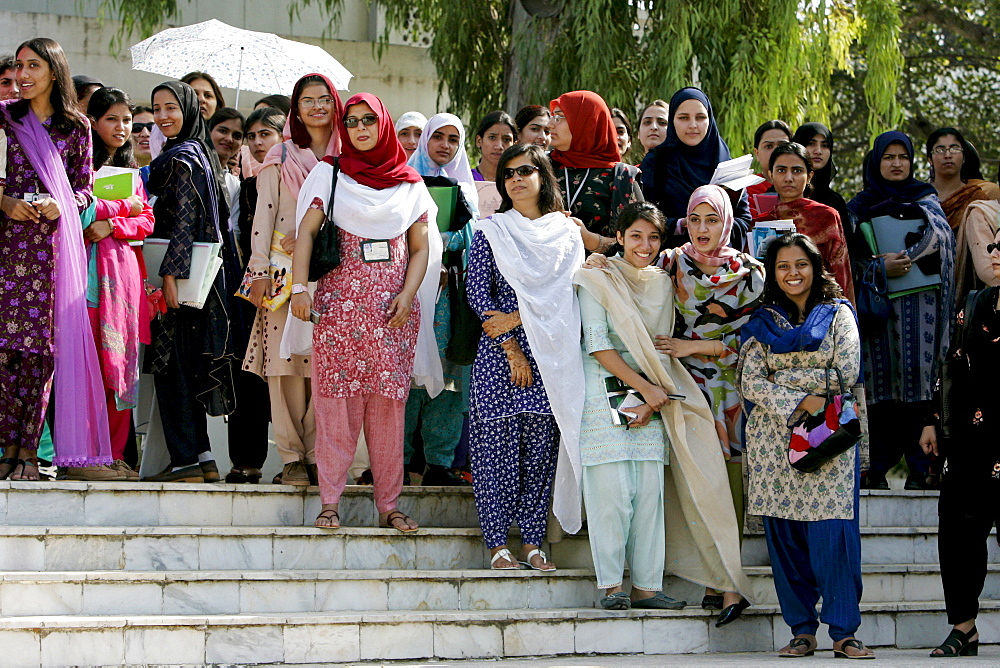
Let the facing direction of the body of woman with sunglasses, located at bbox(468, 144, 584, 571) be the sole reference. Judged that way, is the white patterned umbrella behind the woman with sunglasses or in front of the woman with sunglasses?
behind

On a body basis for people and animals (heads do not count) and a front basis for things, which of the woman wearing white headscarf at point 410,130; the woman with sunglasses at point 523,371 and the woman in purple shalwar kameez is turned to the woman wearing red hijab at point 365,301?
the woman wearing white headscarf

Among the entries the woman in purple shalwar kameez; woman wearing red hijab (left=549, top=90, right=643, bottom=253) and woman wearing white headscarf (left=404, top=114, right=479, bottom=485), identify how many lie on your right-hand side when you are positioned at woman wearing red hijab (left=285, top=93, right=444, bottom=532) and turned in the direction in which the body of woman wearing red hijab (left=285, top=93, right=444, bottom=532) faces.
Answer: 1

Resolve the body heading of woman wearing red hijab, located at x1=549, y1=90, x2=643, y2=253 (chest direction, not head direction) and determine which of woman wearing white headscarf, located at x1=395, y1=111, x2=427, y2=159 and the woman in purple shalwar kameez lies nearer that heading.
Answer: the woman in purple shalwar kameez

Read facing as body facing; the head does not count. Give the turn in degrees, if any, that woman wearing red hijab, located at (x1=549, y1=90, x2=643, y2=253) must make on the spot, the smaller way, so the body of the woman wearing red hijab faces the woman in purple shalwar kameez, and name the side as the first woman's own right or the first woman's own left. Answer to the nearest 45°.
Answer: approximately 45° to the first woman's own right

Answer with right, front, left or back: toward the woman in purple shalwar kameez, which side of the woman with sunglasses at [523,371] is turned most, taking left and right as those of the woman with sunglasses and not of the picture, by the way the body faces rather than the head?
right

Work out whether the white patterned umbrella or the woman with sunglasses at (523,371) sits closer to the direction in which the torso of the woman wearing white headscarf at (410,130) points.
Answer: the woman with sunglasses

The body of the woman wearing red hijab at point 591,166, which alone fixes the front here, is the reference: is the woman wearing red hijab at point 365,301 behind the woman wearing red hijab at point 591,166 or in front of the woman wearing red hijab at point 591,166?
in front

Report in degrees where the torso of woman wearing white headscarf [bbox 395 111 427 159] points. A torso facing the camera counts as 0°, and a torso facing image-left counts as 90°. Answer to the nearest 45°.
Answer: approximately 0°

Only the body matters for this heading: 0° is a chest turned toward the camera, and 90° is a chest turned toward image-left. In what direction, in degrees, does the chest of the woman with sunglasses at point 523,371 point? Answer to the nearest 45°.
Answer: approximately 0°

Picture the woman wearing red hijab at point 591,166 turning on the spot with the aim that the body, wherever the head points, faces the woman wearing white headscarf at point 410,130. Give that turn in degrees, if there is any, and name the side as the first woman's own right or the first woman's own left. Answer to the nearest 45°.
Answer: approximately 90° to the first woman's own right

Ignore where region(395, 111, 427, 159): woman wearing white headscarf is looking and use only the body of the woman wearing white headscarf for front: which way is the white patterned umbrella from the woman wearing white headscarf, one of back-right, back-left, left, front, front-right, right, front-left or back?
back-right

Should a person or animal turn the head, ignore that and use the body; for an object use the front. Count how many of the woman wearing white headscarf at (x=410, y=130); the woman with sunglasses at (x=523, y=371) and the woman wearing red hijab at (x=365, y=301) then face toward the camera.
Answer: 3

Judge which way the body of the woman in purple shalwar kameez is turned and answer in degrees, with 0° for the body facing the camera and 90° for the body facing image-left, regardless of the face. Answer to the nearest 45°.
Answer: approximately 45°

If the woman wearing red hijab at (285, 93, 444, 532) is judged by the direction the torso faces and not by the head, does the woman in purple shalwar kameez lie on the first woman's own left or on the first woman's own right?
on the first woman's own right

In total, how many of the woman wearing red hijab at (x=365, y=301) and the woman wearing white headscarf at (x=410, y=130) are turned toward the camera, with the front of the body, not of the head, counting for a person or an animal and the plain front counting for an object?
2
